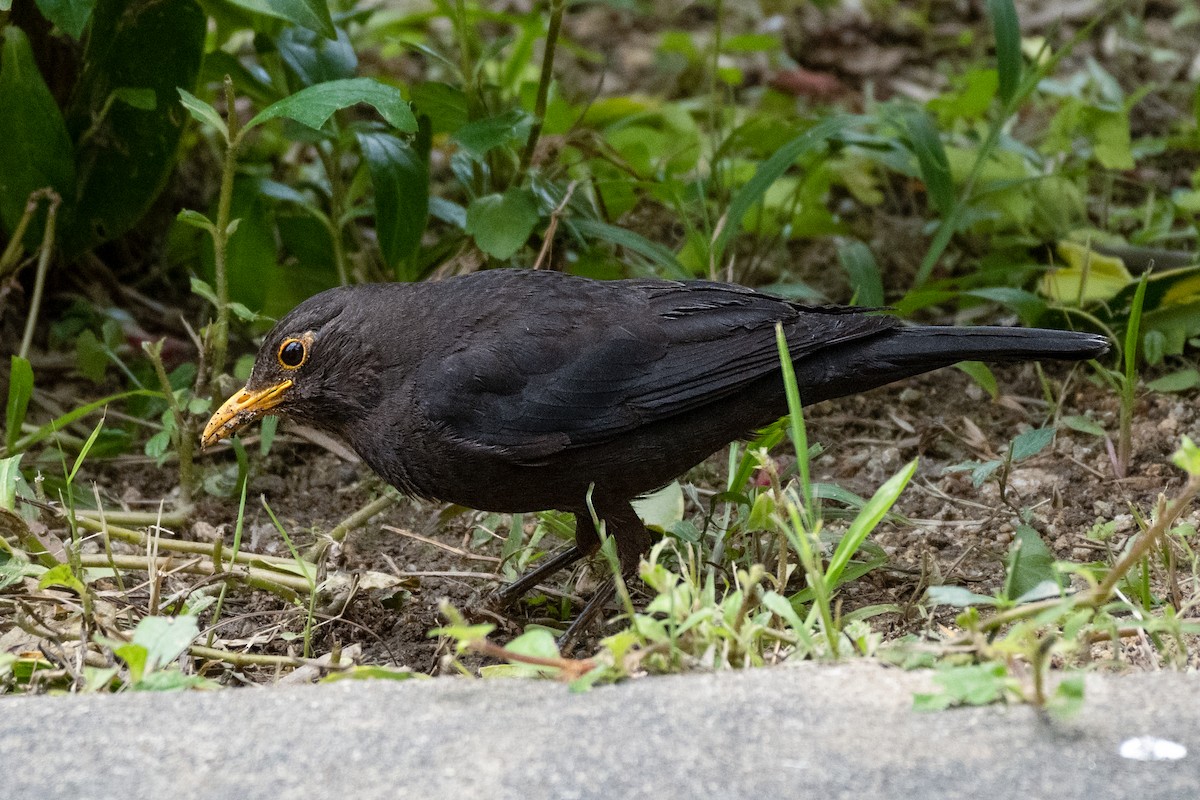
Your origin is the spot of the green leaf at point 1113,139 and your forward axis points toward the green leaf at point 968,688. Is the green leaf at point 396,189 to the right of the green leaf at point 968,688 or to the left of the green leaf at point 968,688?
right

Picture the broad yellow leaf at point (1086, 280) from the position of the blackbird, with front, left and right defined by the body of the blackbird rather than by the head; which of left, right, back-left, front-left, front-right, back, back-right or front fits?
back-right

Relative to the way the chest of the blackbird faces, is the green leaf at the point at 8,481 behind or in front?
in front

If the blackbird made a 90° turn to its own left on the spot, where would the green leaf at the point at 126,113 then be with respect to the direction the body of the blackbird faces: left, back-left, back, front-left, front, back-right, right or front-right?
back-right

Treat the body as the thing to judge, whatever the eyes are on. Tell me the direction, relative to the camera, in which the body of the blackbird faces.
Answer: to the viewer's left

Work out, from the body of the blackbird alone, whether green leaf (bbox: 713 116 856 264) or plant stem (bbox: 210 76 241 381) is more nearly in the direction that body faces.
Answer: the plant stem

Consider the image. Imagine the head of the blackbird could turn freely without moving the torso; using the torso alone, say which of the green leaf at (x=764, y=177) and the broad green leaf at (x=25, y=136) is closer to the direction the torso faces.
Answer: the broad green leaf

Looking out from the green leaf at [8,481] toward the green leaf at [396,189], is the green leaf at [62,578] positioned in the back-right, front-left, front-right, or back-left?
back-right

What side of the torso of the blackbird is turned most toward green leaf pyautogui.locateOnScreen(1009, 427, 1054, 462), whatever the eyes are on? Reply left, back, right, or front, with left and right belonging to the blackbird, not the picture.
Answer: back
